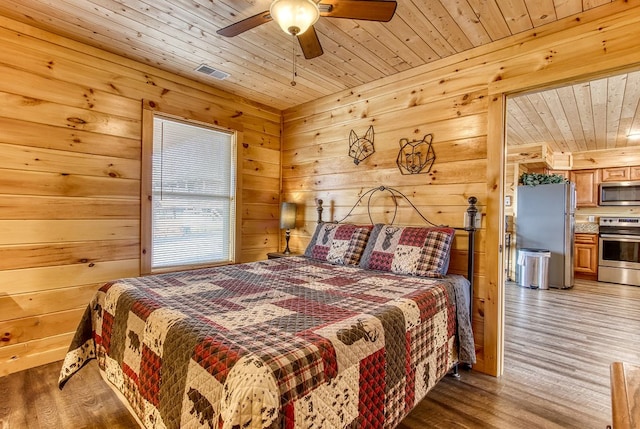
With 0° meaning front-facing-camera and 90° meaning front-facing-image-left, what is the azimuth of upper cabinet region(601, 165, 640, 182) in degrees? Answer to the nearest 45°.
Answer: approximately 0°

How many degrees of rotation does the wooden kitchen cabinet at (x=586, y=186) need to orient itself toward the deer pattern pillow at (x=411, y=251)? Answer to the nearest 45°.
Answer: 0° — it already faces it

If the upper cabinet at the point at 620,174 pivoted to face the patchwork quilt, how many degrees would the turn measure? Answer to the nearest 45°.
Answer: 0° — it already faces it

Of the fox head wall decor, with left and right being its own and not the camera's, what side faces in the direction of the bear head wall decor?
left

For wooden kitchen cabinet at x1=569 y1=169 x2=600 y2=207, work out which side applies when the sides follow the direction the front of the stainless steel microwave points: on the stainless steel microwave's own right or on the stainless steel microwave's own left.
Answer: on the stainless steel microwave's own right

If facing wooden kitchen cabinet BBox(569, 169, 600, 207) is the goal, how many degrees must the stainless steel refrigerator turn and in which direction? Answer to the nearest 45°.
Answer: approximately 90° to its left
